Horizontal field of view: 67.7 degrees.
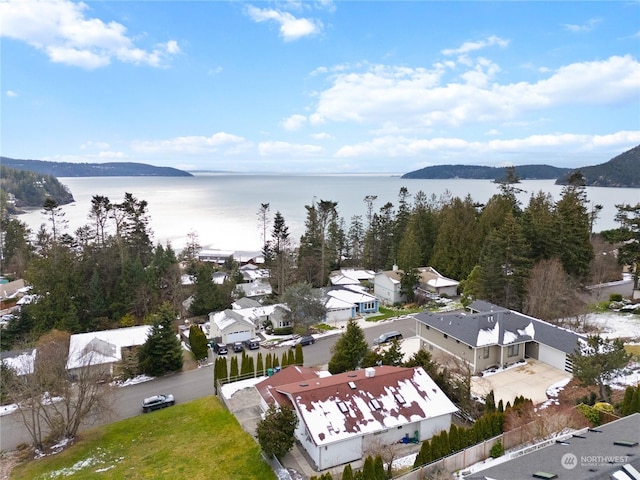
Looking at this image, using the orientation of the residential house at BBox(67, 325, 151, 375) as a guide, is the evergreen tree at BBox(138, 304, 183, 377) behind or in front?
in front

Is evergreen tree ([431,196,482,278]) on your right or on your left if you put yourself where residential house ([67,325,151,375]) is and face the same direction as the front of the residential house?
on your left

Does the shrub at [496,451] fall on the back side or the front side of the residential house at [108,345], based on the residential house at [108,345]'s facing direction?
on the front side

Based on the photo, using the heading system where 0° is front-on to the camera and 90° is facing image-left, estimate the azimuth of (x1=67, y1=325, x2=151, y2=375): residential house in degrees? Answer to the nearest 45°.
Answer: approximately 315°

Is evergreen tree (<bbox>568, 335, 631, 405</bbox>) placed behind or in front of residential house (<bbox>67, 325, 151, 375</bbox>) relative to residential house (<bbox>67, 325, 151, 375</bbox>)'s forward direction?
in front

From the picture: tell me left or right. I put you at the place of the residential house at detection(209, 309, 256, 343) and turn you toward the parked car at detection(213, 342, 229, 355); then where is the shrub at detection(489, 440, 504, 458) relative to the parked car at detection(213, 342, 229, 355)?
left
